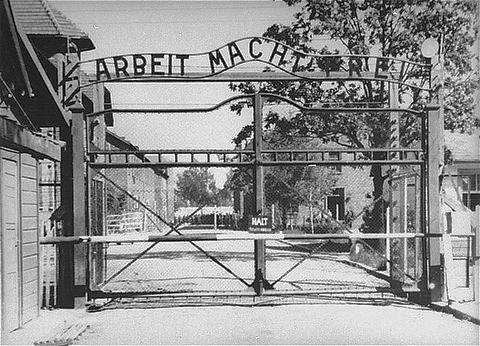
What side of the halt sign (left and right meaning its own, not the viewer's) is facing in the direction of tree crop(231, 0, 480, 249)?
back

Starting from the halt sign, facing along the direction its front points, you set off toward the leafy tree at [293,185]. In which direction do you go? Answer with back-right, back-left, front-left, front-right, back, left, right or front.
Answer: back

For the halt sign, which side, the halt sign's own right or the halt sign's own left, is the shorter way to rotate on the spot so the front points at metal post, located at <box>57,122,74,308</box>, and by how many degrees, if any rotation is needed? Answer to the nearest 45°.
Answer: approximately 90° to the halt sign's own right

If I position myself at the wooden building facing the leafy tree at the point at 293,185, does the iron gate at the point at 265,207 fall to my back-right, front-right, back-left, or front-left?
front-right

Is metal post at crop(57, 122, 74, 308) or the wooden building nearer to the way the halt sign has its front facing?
the wooden building

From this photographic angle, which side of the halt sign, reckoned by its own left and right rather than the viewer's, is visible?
front

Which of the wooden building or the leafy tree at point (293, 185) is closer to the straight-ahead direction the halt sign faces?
the wooden building

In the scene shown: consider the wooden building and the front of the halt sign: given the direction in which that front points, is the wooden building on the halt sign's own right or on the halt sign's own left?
on the halt sign's own right
